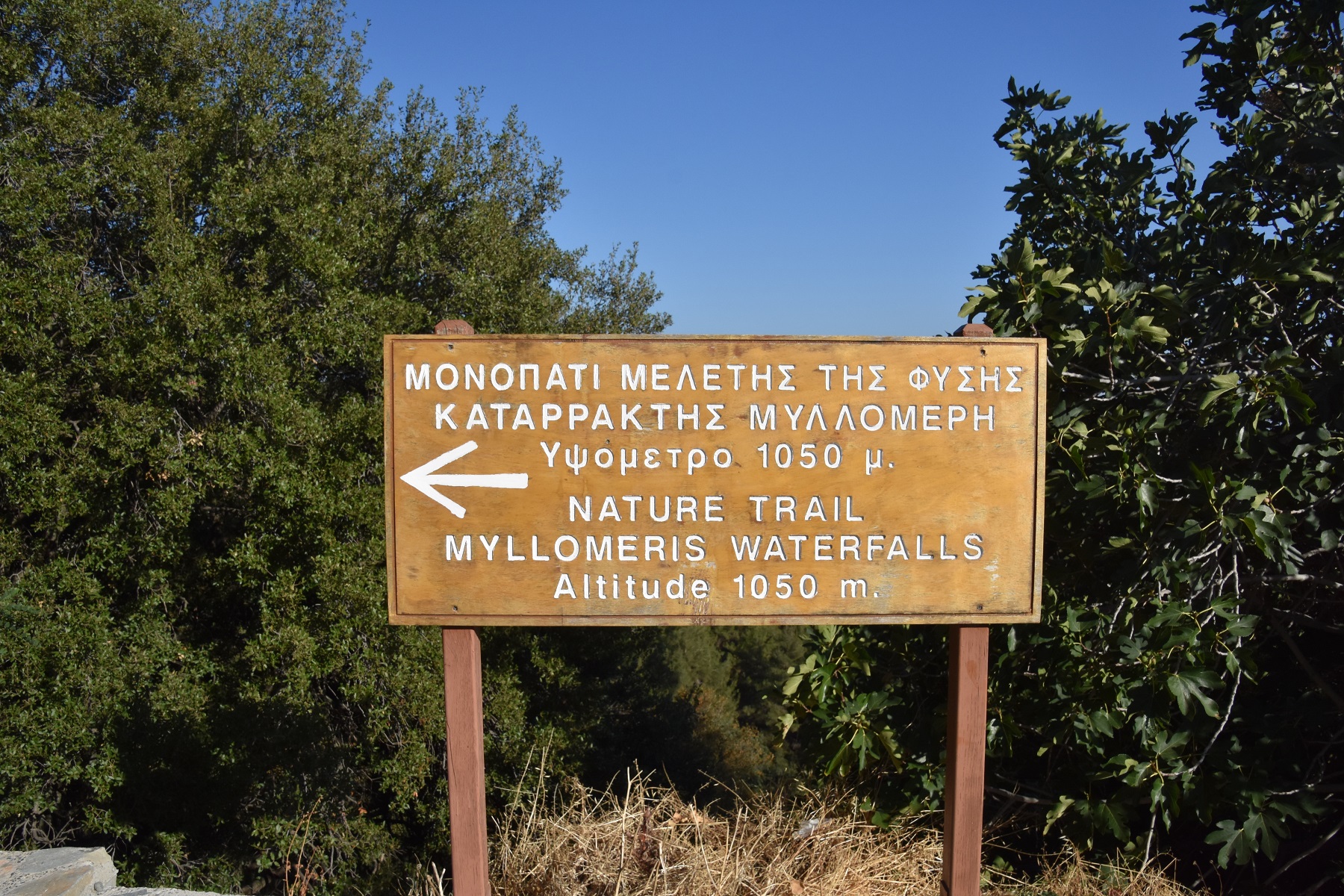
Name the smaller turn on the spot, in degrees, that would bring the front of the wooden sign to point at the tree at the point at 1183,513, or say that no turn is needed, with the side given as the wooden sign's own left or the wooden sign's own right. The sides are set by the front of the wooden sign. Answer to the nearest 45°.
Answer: approximately 135° to the wooden sign's own left

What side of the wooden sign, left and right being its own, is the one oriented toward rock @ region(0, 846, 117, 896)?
right

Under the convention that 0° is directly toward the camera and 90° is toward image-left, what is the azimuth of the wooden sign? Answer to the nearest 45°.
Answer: approximately 0°

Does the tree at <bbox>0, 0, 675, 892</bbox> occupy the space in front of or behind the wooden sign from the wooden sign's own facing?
behind
